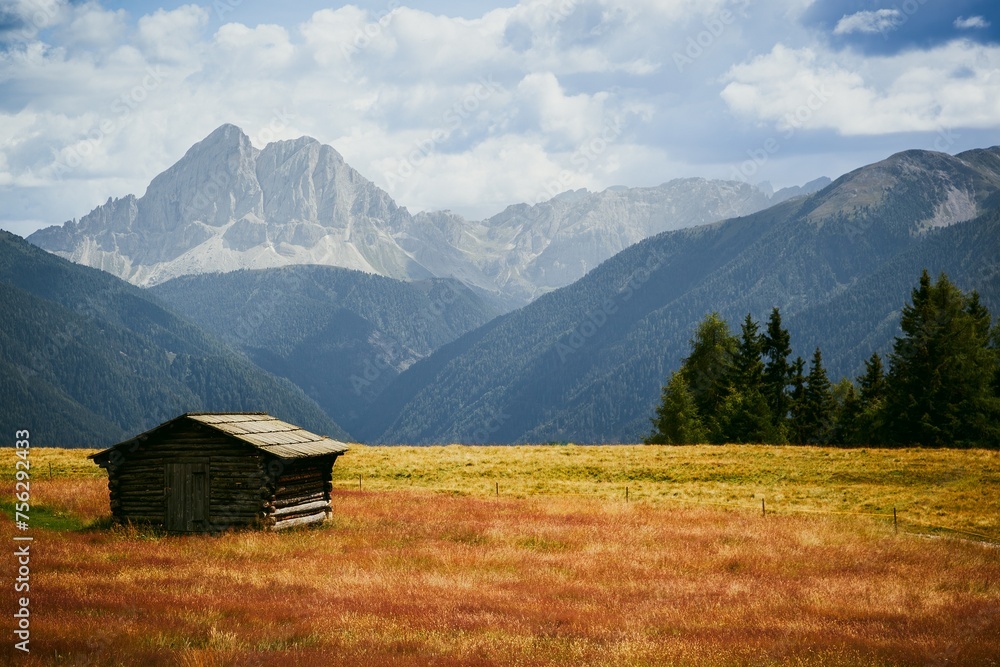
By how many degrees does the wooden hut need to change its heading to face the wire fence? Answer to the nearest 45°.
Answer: approximately 135° to its left

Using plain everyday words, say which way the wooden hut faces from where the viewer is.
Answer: facing the viewer and to the left of the viewer
